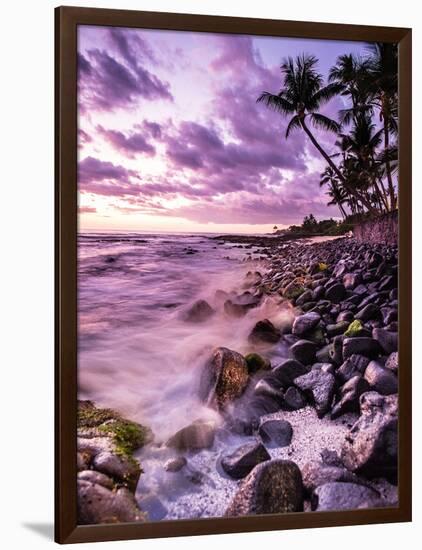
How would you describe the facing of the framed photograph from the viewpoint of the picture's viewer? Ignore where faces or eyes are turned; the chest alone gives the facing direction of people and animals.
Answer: facing the viewer and to the right of the viewer
